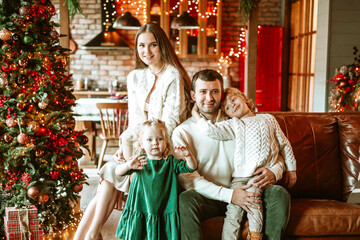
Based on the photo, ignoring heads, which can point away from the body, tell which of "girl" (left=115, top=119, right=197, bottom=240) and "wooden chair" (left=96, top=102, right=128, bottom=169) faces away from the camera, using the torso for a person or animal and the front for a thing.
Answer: the wooden chair

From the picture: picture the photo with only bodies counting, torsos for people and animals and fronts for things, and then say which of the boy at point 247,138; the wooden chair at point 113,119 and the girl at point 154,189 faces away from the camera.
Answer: the wooden chair

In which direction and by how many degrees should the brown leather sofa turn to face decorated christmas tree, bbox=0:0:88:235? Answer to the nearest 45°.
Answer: approximately 90° to its right

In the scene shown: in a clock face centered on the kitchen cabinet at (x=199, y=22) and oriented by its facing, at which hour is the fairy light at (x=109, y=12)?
The fairy light is roughly at 3 o'clock from the kitchen cabinet.

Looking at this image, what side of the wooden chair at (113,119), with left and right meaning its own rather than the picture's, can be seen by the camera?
back

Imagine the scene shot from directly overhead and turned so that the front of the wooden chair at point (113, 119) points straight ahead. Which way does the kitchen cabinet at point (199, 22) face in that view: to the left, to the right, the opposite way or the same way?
the opposite way

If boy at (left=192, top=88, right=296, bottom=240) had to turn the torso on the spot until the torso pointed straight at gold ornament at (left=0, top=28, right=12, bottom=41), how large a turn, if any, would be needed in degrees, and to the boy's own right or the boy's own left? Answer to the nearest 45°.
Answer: approximately 90° to the boy's own right

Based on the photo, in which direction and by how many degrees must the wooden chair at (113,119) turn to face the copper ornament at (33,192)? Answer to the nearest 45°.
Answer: approximately 180°

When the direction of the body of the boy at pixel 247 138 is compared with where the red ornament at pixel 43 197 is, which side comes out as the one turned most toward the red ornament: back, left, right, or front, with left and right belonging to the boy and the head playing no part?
right

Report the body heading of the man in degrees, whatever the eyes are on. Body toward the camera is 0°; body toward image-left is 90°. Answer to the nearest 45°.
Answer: approximately 0°

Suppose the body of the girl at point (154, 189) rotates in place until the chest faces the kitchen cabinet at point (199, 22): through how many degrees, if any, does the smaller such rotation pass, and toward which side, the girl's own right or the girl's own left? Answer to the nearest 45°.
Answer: approximately 180°

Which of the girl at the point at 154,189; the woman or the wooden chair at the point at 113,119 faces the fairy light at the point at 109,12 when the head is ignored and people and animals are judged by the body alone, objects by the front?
the wooden chair
